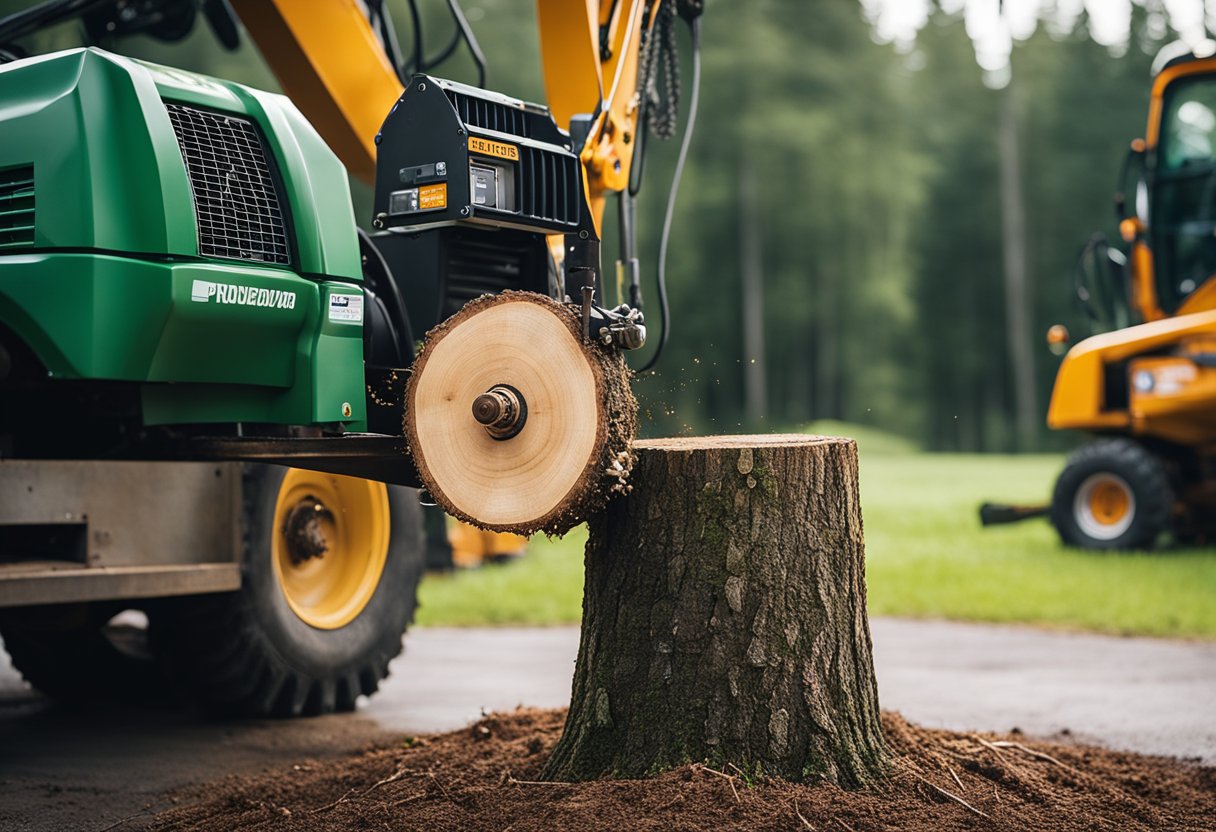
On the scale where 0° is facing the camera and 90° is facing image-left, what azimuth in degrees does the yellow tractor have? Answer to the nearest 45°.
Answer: approximately 90°

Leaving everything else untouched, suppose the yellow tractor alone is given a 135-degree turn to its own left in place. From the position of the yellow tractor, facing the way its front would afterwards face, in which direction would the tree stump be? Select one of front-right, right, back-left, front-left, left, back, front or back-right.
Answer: front-right
